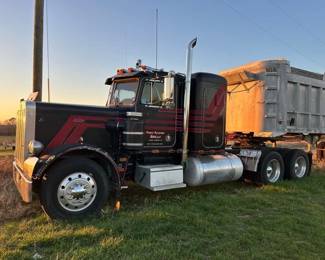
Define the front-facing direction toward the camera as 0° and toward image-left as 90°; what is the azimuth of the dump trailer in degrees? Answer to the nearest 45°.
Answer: approximately 45°

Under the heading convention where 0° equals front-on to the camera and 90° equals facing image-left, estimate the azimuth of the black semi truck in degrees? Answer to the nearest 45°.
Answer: approximately 45°

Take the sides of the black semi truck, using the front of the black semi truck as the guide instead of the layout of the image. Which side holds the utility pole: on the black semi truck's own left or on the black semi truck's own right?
on the black semi truck's own right
